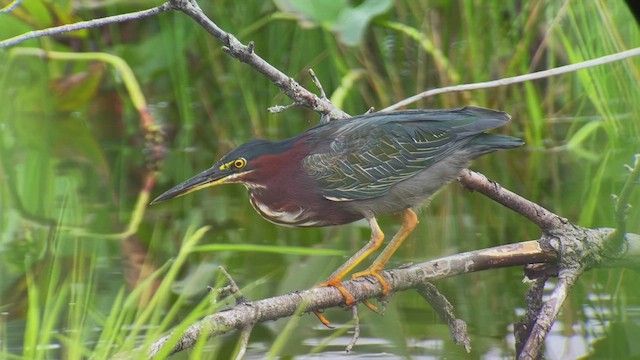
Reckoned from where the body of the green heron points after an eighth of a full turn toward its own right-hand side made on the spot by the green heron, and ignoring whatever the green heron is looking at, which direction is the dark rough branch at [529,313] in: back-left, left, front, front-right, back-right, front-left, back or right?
right

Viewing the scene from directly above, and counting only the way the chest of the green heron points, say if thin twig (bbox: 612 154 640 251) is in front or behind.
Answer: behind

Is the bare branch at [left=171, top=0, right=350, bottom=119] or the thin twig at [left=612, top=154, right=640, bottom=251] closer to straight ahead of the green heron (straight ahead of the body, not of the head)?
the bare branch

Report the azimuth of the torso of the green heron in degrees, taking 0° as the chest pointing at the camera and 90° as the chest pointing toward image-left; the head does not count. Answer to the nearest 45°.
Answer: approximately 90°
